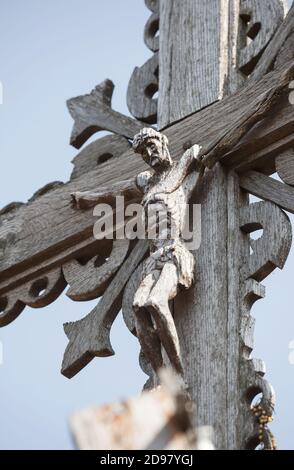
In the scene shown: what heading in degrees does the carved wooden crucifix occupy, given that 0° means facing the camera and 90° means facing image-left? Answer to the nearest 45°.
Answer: approximately 45°
